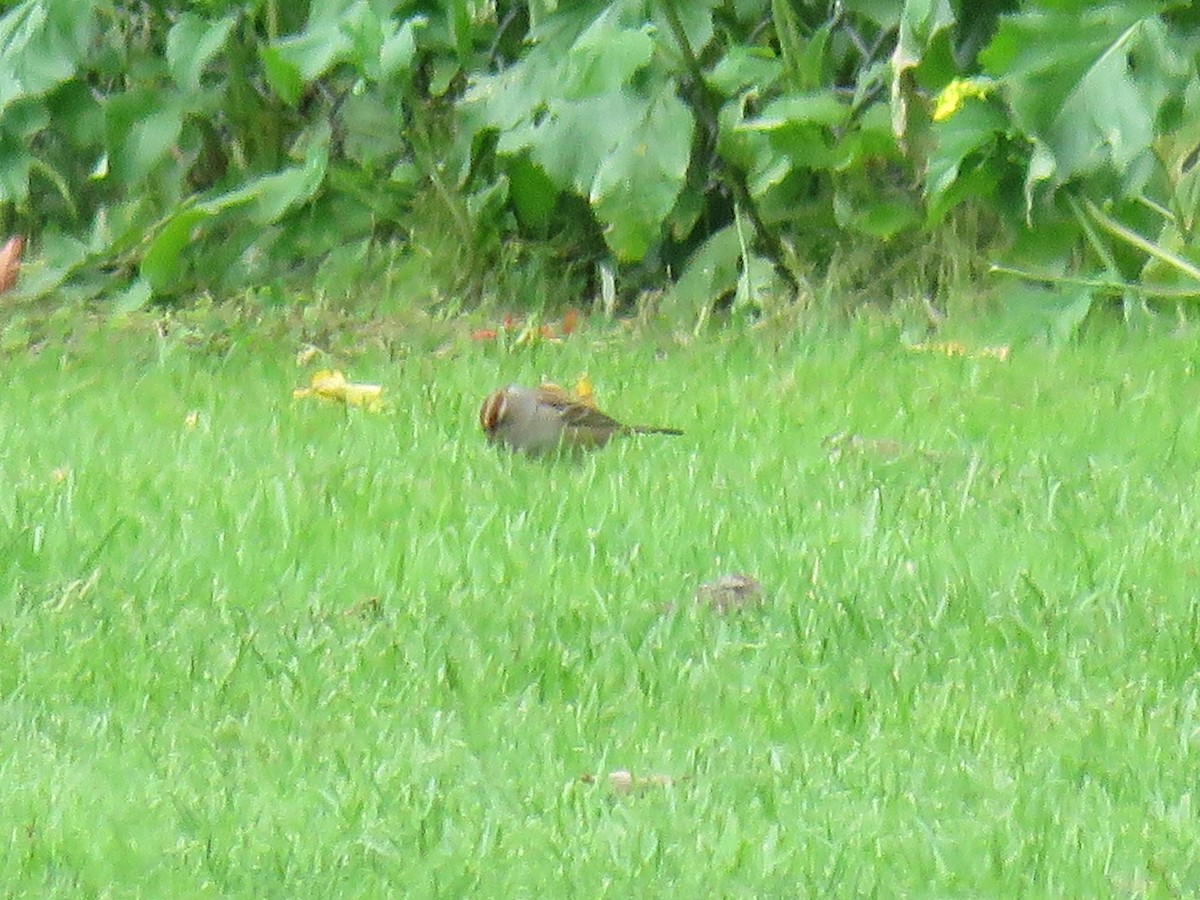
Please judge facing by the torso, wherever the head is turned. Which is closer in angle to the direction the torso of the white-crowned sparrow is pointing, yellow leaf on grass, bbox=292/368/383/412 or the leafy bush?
the yellow leaf on grass

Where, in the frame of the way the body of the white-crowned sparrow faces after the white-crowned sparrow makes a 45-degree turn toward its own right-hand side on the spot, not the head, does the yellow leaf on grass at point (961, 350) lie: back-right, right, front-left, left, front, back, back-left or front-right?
right

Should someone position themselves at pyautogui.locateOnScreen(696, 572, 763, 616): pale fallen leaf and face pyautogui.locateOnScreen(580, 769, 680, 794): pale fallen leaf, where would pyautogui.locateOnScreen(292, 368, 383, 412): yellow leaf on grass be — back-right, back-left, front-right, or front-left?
back-right

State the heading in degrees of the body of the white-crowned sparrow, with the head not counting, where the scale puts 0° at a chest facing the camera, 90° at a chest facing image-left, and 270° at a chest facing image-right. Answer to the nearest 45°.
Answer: approximately 90°

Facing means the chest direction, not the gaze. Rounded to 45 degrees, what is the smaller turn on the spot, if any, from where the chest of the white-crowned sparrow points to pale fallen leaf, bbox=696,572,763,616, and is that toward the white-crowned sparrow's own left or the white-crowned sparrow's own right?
approximately 90° to the white-crowned sparrow's own left

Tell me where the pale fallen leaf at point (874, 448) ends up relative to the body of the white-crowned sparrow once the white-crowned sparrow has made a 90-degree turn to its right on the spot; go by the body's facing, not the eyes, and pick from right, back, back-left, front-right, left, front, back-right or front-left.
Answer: right

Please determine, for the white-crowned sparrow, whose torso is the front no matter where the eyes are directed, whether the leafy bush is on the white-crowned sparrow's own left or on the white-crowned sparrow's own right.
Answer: on the white-crowned sparrow's own right

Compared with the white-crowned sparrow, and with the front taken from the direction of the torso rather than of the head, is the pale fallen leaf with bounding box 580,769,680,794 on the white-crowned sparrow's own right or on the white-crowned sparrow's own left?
on the white-crowned sparrow's own left

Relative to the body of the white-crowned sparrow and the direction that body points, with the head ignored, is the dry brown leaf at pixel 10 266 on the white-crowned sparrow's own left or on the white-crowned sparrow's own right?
on the white-crowned sparrow's own right

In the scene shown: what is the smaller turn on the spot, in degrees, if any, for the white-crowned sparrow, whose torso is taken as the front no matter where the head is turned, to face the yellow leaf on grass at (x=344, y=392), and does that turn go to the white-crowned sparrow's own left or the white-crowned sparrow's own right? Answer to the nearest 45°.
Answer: approximately 45° to the white-crowned sparrow's own right
